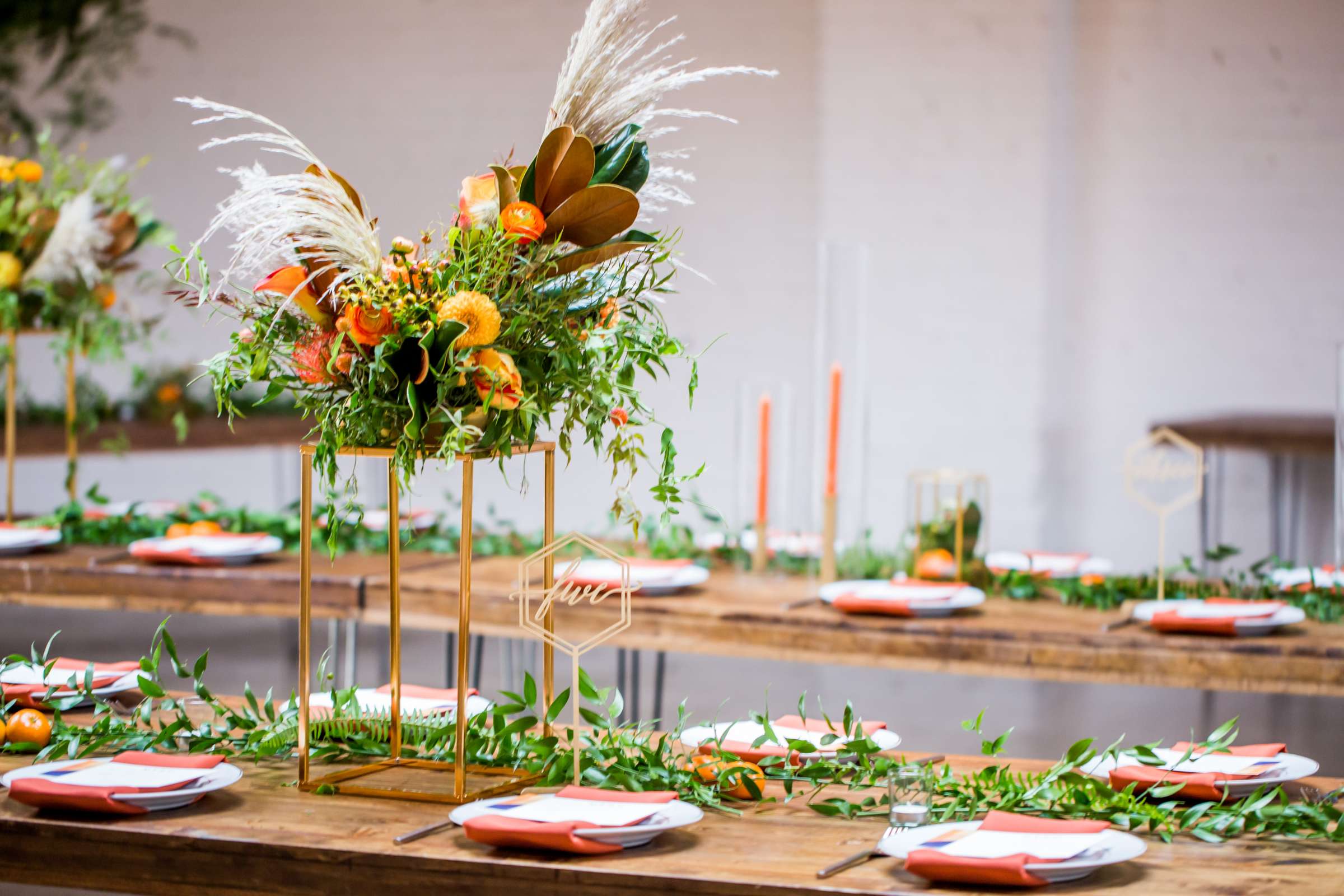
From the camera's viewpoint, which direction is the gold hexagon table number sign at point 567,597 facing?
toward the camera

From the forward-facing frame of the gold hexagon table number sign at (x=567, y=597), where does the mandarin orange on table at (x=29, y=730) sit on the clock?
The mandarin orange on table is roughly at 4 o'clock from the gold hexagon table number sign.

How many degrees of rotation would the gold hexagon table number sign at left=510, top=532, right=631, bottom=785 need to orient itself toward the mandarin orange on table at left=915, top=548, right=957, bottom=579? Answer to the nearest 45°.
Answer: approximately 135° to its left

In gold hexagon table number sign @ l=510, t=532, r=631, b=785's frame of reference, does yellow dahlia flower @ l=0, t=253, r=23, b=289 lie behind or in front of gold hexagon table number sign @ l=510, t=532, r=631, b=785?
behind

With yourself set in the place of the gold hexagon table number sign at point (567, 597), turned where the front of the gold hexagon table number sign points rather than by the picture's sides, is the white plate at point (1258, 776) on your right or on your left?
on your left

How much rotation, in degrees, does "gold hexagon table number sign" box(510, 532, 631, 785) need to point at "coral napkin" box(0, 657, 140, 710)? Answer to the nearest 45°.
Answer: approximately 135° to its right
